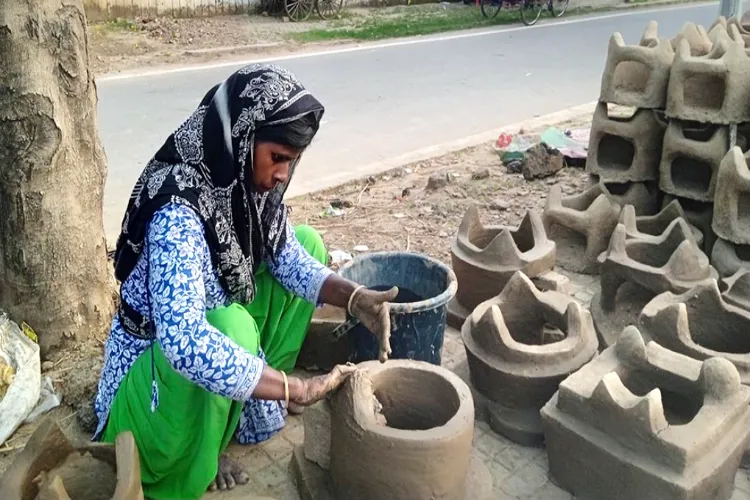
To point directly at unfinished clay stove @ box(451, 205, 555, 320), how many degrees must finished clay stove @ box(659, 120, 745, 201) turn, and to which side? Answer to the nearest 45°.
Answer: approximately 45° to its right

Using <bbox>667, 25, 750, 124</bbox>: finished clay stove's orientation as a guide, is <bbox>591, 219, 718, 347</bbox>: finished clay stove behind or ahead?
ahead

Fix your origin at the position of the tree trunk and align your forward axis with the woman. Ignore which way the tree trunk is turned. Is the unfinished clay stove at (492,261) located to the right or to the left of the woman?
left

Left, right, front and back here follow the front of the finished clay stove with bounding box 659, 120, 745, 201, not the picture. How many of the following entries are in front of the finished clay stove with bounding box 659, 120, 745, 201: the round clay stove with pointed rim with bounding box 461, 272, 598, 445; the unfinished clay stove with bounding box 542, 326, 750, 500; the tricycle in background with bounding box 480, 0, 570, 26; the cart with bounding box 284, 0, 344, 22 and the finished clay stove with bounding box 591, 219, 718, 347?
3

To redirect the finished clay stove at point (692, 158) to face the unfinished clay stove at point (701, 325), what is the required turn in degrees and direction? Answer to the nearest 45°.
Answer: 0° — it already faces it

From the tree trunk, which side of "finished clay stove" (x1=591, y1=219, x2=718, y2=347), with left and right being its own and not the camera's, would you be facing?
front

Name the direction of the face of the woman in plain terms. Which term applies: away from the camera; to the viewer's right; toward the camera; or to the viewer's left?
to the viewer's right

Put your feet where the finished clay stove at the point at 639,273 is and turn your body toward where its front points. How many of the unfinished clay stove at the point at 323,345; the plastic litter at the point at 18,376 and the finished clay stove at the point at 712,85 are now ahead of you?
2

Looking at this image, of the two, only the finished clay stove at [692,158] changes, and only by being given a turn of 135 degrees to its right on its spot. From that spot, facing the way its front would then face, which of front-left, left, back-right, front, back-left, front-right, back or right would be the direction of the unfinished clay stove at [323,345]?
left

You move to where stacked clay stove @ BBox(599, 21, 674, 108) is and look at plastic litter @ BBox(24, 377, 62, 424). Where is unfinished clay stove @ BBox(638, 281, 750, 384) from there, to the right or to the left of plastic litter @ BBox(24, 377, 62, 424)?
left

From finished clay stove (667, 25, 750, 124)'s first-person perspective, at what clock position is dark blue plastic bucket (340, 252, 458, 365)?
The dark blue plastic bucket is roughly at 1 o'clock from the finished clay stove.

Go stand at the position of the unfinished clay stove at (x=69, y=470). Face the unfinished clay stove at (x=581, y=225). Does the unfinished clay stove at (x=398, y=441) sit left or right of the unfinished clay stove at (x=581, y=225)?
right

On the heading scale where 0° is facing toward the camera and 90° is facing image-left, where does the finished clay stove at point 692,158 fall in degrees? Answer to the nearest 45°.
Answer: approximately 0°
